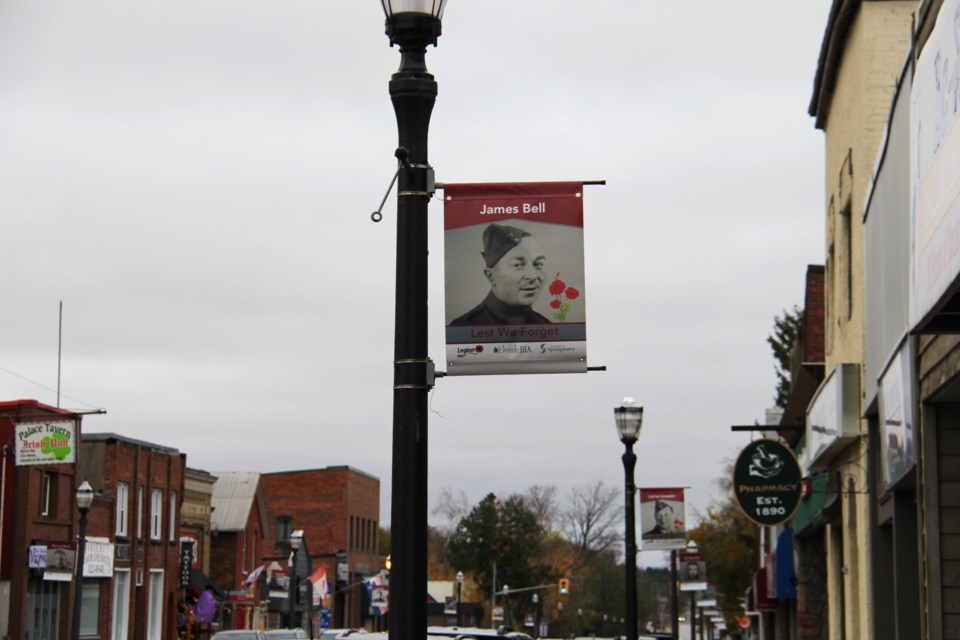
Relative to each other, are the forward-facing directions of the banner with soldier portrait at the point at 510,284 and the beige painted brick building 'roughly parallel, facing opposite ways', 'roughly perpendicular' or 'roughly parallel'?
roughly perpendicular

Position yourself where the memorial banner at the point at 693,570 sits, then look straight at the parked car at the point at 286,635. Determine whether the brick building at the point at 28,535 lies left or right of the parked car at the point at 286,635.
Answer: right

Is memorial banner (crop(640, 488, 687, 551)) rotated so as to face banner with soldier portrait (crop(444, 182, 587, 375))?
yes

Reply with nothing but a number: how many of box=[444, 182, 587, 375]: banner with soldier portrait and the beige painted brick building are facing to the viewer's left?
1

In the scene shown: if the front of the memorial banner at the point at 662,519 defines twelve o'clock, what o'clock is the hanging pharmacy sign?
The hanging pharmacy sign is roughly at 11 o'clock from the memorial banner.

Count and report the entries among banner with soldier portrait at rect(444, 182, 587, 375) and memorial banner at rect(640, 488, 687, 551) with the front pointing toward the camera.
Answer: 2

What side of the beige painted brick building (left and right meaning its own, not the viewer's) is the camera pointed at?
left

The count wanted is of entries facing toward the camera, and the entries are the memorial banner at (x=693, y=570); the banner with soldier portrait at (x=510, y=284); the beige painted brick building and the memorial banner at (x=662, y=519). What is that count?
3
